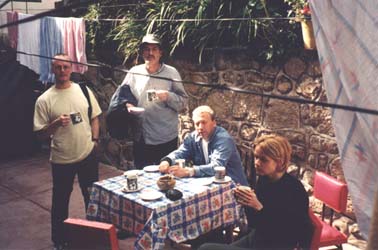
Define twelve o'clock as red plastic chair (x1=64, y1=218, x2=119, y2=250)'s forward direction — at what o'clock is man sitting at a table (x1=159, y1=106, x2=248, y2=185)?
The man sitting at a table is roughly at 12 o'clock from the red plastic chair.

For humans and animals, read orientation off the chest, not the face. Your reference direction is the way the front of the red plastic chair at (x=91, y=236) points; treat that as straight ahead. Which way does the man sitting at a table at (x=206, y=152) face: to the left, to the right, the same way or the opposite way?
the opposite way

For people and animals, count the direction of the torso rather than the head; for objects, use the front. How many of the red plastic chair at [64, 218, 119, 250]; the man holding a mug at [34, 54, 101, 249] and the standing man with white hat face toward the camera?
2

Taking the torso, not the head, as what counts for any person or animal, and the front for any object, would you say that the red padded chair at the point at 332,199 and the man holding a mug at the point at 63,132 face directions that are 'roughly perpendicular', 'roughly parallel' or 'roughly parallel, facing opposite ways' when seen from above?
roughly perpendicular

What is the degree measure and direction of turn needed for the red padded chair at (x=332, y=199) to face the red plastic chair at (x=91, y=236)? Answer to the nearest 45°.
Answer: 0° — it already faces it

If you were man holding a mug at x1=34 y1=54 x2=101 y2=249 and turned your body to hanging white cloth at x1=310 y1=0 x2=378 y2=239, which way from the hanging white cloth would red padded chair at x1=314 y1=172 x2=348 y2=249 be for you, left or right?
left

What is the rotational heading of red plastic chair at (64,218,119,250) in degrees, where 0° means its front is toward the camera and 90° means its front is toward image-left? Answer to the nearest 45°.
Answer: approximately 225°

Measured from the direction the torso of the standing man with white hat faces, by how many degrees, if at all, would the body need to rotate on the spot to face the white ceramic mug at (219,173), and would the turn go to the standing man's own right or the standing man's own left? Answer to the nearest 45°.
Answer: approximately 45° to the standing man's own left
